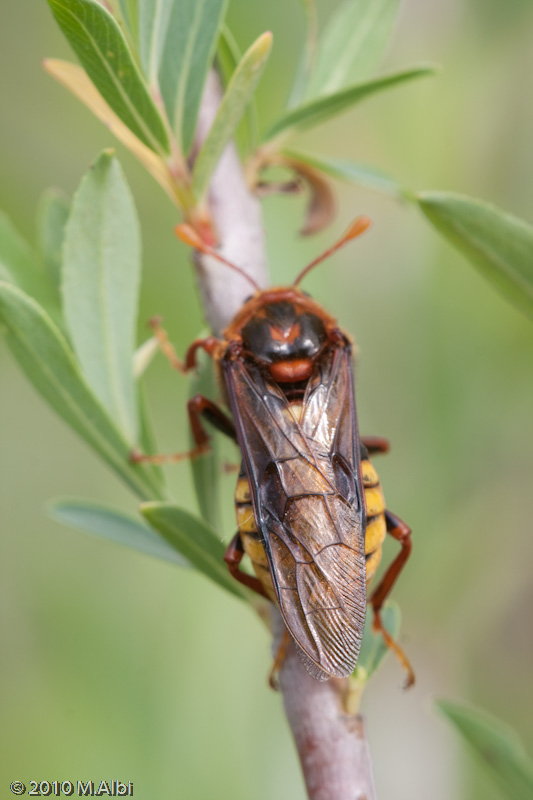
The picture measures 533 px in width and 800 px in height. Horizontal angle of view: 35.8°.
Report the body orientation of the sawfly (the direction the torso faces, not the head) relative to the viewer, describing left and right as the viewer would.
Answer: facing away from the viewer
